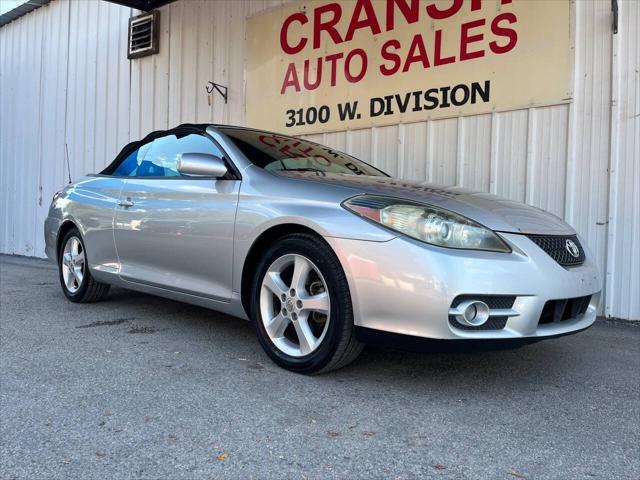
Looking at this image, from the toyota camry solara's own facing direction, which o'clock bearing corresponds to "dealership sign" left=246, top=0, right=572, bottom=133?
The dealership sign is roughly at 8 o'clock from the toyota camry solara.
